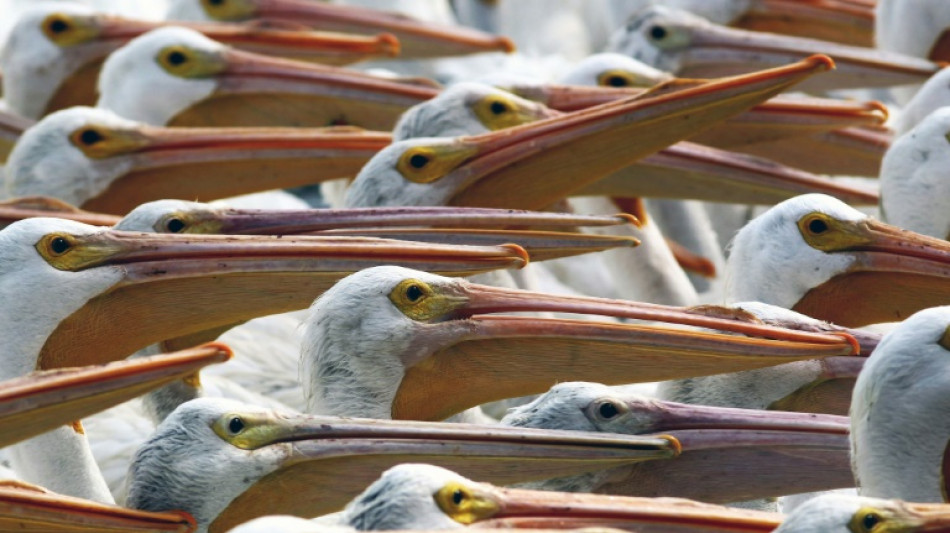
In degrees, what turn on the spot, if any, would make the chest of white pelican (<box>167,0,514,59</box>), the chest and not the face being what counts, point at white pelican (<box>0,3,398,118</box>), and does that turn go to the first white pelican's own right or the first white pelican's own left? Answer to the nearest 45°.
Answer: approximately 135° to the first white pelican's own right

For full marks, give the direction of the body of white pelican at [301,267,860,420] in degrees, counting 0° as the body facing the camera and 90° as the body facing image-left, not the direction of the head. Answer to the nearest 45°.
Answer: approximately 270°

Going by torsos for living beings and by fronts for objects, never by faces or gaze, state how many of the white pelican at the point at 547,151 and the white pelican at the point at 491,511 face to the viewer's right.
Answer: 2

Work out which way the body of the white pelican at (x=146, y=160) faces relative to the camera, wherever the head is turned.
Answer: to the viewer's right

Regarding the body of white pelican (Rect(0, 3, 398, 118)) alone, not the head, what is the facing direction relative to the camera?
to the viewer's right

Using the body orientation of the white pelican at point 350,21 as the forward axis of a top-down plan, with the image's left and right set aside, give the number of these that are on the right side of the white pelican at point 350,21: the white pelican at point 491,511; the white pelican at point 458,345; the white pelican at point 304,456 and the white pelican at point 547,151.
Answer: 4

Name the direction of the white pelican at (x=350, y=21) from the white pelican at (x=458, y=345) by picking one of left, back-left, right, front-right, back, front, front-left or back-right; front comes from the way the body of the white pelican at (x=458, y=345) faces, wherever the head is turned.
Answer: left

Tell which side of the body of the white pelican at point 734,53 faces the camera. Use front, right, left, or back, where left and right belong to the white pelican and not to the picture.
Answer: right

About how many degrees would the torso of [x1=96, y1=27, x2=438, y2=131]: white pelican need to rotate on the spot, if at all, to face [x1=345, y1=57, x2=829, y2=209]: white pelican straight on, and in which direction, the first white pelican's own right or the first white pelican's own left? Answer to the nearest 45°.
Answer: approximately 45° to the first white pelican's own right

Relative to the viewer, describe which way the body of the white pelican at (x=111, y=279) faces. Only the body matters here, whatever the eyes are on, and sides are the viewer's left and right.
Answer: facing to the right of the viewer

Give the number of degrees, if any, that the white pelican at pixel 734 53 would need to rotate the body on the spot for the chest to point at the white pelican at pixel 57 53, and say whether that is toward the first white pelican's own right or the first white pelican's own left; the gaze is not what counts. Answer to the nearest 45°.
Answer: approximately 180°

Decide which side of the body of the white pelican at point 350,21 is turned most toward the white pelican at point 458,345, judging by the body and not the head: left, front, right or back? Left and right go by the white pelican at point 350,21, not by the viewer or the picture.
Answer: right

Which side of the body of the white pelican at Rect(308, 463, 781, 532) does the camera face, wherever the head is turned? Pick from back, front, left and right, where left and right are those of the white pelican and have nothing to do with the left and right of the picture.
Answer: right

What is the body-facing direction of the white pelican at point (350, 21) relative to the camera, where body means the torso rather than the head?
to the viewer's right

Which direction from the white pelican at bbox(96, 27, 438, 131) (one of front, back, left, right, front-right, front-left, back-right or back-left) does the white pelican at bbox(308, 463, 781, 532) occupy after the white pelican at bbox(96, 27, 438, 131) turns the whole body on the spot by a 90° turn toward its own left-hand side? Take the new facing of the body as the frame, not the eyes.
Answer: back

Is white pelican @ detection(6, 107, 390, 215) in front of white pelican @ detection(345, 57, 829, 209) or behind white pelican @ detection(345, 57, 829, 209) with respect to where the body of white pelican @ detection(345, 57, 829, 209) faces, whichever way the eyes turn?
behind
